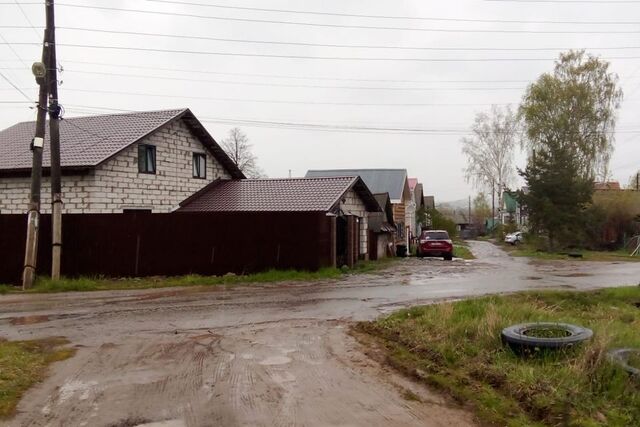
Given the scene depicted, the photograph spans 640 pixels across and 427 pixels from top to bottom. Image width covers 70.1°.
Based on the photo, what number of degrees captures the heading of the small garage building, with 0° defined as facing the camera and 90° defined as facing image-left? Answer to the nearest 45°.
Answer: approximately 315°

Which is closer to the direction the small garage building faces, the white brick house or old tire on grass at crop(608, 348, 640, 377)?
the old tire on grass
